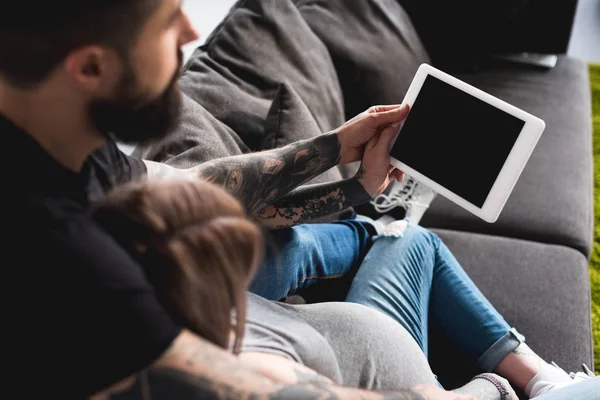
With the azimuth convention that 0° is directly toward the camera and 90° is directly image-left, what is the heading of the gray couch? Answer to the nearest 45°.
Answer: approximately 270°
